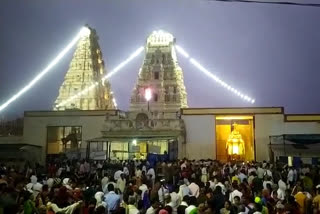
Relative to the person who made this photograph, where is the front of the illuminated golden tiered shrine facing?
facing the viewer

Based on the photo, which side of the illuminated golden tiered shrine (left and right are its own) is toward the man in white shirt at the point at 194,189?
front
